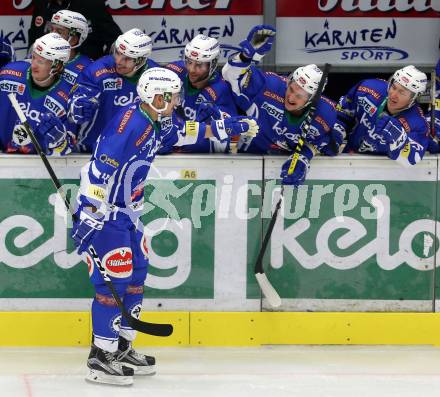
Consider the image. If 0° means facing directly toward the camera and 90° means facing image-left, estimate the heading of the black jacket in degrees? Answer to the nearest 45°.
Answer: approximately 0°

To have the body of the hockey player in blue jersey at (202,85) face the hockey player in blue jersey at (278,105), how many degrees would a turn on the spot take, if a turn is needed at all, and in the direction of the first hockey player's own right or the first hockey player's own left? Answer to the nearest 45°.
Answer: approximately 135° to the first hockey player's own left

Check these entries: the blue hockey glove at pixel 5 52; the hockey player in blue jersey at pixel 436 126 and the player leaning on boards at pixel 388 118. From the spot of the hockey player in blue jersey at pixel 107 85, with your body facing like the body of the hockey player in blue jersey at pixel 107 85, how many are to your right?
1

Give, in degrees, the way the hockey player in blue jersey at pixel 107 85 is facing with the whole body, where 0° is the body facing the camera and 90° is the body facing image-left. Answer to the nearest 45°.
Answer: approximately 45°

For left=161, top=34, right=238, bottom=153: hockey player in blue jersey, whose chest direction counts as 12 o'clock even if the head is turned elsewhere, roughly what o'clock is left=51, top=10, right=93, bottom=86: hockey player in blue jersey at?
left=51, top=10, right=93, bottom=86: hockey player in blue jersey is roughly at 2 o'clock from left=161, top=34, right=238, bottom=153: hockey player in blue jersey.

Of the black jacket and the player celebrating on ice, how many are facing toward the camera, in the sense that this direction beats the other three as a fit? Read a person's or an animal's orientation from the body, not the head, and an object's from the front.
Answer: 1

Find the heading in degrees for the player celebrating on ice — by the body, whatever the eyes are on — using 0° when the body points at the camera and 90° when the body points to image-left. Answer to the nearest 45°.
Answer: approximately 270°
